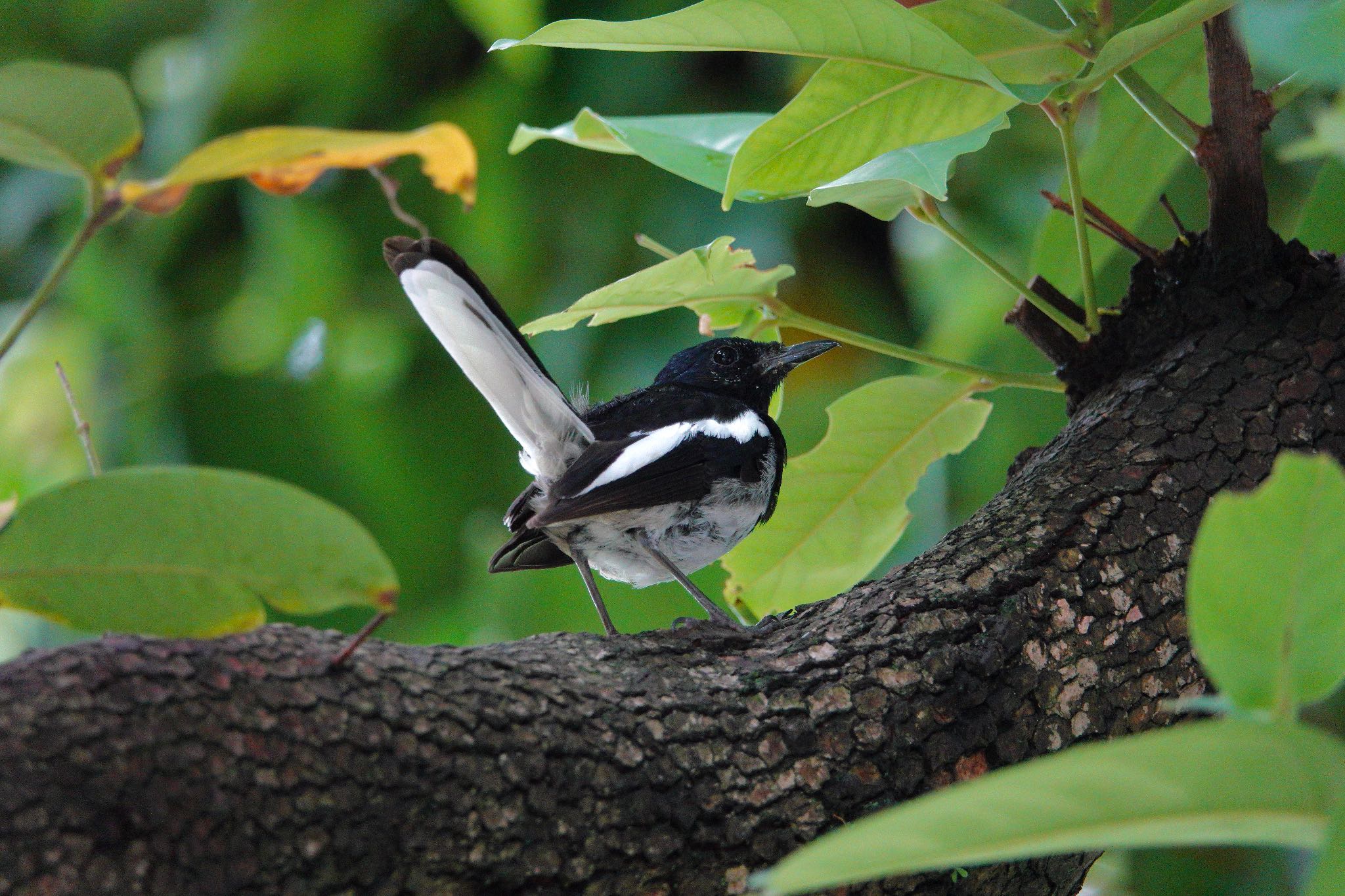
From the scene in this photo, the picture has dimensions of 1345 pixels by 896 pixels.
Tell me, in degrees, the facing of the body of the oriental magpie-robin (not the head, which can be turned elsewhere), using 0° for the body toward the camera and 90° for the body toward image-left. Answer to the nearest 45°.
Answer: approximately 270°

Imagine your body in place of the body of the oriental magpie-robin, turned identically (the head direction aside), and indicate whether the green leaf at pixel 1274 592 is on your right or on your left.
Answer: on your right

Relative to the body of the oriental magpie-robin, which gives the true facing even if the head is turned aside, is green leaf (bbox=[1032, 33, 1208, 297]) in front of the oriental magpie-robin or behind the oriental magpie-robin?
in front

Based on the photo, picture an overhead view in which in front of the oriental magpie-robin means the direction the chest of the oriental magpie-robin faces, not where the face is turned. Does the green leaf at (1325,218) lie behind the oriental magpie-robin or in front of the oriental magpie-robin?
in front

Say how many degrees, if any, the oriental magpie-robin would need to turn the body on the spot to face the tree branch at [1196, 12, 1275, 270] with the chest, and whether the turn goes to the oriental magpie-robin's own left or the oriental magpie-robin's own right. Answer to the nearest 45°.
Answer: approximately 45° to the oriental magpie-robin's own right

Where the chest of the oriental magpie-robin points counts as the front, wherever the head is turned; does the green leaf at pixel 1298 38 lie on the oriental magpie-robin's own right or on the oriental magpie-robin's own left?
on the oriental magpie-robin's own right

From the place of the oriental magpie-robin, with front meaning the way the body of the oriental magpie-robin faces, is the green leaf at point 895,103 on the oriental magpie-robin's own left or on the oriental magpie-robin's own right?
on the oriental magpie-robin's own right
